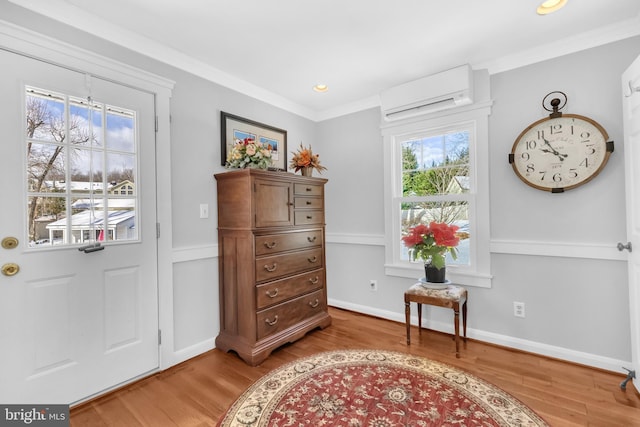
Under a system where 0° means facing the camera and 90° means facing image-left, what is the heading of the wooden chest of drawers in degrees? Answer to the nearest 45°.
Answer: approximately 315°

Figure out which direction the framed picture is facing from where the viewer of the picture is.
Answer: facing the viewer and to the right of the viewer

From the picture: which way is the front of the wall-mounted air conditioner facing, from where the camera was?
facing the viewer and to the left of the viewer

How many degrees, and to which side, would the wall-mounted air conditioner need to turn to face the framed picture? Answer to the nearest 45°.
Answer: approximately 45° to its right

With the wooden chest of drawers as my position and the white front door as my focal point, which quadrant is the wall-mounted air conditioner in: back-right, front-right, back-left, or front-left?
back-left

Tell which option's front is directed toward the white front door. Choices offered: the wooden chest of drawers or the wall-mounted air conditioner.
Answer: the wall-mounted air conditioner

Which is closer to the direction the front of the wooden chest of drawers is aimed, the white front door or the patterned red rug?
the patterned red rug

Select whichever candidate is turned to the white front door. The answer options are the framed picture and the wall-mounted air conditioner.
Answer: the wall-mounted air conditioner

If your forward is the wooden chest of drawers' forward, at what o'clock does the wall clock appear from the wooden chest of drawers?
The wall clock is roughly at 11 o'clock from the wooden chest of drawers.

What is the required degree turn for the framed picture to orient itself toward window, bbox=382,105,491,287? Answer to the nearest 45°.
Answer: approximately 45° to its left

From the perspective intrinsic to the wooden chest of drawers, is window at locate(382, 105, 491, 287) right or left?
on its left

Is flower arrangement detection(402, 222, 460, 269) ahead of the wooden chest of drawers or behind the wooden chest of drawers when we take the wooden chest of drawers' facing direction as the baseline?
ahead

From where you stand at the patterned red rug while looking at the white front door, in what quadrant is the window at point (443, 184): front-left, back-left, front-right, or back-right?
back-right

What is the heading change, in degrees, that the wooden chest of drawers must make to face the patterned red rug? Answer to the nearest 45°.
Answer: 0° — it already faces it
